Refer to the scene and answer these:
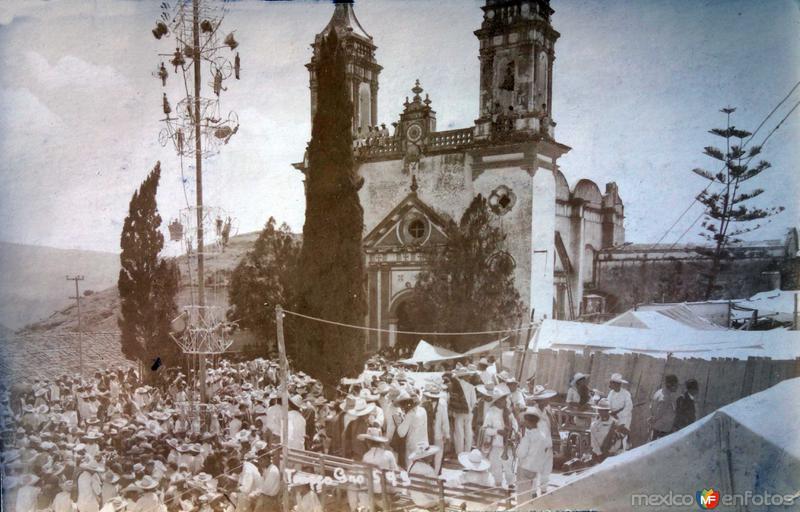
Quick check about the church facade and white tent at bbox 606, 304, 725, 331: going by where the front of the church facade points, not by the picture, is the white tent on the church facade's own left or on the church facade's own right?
on the church facade's own left

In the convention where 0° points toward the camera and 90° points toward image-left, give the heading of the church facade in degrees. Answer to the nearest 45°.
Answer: approximately 45°
